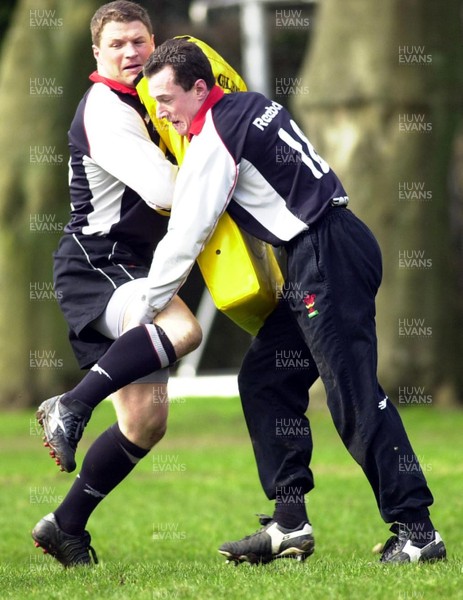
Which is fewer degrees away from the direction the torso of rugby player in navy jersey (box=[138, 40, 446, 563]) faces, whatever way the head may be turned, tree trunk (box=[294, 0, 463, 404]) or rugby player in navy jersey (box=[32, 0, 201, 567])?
the rugby player in navy jersey

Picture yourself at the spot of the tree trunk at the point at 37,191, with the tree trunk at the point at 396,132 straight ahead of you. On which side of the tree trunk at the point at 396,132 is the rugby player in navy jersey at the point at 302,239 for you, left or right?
right

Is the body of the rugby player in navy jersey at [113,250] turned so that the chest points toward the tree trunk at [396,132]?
no

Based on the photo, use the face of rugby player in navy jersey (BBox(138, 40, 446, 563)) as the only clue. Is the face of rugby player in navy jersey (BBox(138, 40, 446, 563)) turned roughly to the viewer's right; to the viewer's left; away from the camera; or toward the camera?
to the viewer's left

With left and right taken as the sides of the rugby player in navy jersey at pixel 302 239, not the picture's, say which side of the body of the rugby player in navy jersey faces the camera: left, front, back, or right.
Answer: left

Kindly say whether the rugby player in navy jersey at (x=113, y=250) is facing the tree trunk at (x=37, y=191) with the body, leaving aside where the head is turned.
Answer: no

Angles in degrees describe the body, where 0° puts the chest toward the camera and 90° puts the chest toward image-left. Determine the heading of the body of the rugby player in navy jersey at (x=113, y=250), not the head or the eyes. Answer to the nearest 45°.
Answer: approximately 270°

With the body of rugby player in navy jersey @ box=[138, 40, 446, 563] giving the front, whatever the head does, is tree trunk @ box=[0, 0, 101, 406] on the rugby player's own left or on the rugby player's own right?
on the rugby player's own right

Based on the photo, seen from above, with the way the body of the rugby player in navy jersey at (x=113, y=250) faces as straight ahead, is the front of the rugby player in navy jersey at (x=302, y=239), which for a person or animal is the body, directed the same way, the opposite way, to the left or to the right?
the opposite way

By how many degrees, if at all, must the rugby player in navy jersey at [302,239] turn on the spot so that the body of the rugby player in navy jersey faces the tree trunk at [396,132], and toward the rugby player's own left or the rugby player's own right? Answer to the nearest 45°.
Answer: approximately 90° to the rugby player's own right

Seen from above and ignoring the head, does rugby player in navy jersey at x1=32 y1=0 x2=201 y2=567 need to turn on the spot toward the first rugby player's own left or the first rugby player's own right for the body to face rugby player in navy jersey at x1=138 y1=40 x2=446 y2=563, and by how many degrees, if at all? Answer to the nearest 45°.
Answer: approximately 45° to the first rugby player's own right

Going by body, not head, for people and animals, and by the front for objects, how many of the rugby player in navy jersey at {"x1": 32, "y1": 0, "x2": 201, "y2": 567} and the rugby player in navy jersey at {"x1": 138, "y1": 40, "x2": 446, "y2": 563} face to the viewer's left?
1
